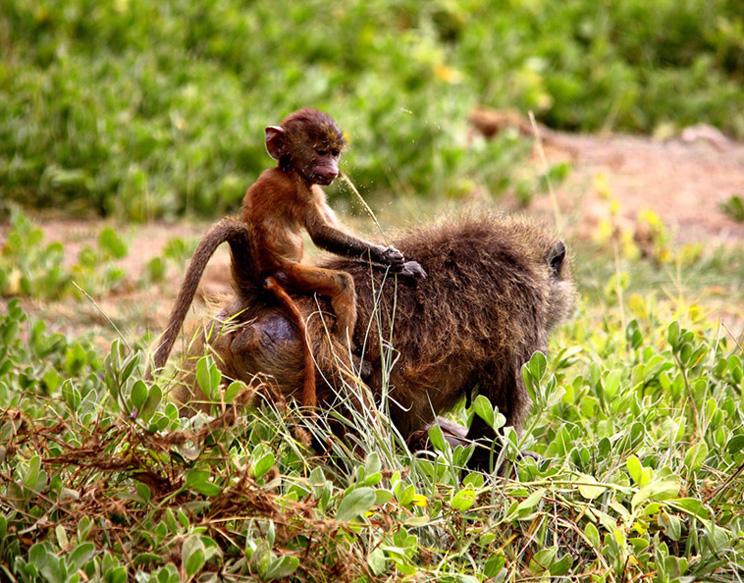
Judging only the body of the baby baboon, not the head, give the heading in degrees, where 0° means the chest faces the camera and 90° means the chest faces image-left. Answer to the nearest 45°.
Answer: approximately 270°
